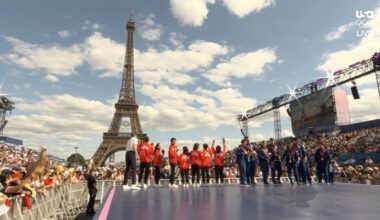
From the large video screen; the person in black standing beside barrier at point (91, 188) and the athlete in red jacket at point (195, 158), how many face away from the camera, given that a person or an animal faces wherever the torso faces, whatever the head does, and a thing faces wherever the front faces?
1

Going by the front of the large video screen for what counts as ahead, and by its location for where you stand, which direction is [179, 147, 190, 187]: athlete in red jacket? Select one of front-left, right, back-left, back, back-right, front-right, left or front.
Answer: front-left

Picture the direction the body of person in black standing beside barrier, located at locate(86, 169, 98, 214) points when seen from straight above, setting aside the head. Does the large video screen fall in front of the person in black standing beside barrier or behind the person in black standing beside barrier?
in front

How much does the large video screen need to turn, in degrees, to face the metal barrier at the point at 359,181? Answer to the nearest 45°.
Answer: approximately 45° to its left

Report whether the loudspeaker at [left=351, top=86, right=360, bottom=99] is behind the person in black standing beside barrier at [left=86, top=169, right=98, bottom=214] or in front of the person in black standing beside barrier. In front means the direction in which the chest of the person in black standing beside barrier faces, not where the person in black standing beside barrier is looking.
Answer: in front

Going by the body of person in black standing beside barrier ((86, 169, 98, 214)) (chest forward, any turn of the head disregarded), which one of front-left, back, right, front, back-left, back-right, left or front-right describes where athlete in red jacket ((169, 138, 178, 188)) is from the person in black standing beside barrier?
front-right

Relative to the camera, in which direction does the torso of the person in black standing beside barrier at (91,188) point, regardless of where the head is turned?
to the viewer's right

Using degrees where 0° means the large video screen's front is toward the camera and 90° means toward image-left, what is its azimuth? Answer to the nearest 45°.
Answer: approximately 45°
